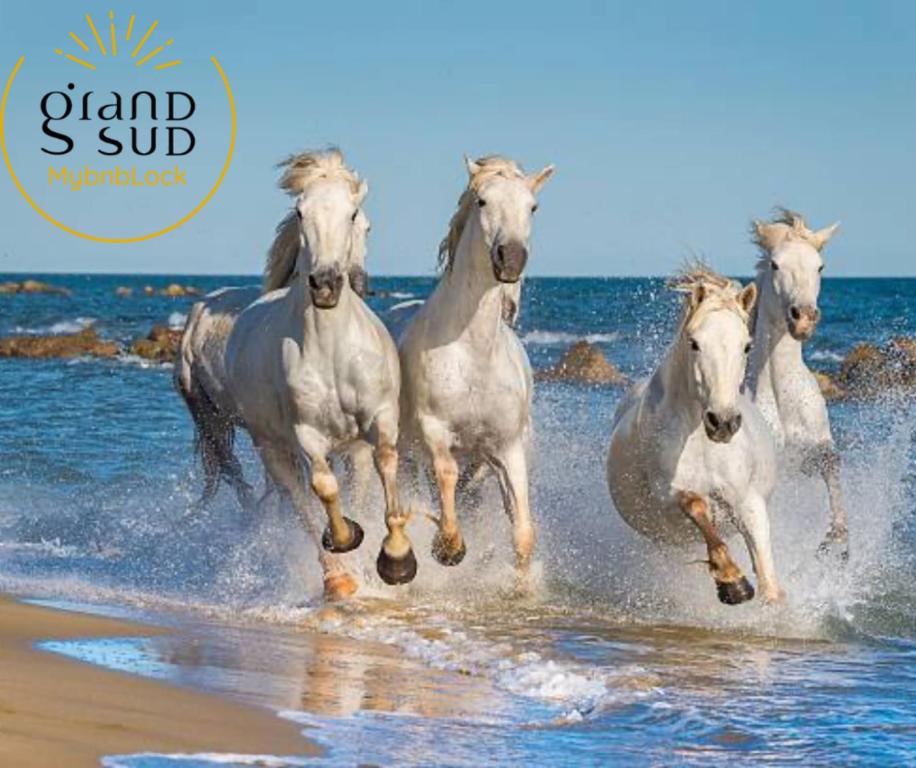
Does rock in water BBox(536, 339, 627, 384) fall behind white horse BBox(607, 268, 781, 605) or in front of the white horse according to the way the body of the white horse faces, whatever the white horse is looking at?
behind

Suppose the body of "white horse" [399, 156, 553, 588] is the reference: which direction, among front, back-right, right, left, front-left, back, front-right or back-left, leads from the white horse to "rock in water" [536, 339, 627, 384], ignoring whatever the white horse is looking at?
back

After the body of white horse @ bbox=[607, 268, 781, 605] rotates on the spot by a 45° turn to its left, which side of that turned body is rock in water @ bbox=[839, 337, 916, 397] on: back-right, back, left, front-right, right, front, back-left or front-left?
left

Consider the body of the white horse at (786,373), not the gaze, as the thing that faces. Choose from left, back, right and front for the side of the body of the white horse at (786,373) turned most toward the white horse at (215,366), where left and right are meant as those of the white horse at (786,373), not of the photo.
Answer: right

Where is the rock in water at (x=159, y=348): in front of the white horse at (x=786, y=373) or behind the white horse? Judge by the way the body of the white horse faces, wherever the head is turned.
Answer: behind

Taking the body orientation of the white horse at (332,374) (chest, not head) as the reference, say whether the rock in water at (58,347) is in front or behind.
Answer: behind

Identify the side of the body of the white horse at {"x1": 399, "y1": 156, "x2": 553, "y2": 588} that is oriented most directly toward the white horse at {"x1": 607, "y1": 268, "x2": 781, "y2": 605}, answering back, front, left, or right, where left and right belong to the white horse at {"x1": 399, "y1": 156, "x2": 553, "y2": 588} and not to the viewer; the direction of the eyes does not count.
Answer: left

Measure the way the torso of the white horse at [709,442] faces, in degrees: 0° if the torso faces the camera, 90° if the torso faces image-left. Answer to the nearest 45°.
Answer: approximately 315°

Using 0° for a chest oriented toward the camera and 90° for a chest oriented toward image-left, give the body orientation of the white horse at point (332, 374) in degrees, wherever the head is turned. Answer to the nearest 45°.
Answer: approximately 315°

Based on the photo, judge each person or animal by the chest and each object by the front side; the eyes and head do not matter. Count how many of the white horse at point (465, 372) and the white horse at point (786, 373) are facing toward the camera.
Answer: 2

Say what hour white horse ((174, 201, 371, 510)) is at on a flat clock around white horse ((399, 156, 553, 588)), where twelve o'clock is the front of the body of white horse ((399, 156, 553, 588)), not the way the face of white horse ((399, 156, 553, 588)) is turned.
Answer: white horse ((174, 201, 371, 510)) is roughly at 5 o'clock from white horse ((399, 156, 553, 588)).

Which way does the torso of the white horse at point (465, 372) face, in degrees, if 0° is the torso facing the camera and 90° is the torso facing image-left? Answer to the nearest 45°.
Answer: approximately 0°

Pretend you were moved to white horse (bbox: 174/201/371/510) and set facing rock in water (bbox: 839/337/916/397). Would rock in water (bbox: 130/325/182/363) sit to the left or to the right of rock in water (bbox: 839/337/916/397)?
left
